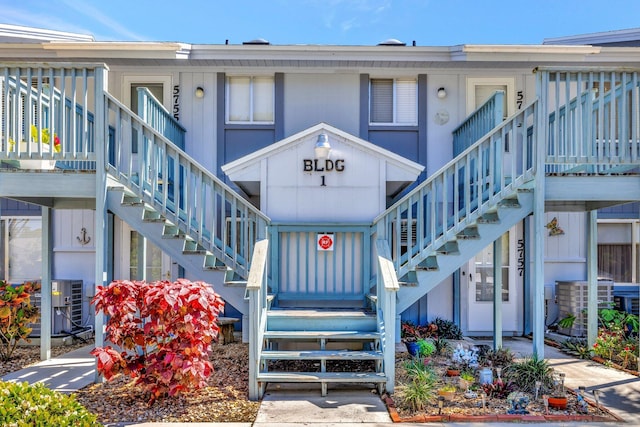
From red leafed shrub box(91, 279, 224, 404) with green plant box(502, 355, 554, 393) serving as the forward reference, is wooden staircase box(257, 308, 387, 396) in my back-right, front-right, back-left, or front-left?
front-left

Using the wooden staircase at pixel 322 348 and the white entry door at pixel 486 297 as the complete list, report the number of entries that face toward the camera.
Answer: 2

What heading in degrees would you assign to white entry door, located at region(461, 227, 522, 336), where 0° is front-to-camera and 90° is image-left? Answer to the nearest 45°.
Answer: approximately 0°

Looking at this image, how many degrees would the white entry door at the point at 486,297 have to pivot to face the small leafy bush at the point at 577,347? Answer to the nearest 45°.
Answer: approximately 45° to its left

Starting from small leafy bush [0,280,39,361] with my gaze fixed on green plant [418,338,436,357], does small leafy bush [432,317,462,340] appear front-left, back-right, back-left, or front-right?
front-left

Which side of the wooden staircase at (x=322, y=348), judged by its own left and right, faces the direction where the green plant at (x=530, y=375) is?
left

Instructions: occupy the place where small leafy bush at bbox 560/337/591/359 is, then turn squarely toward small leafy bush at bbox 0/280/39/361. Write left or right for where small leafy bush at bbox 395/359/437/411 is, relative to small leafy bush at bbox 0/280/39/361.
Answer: left

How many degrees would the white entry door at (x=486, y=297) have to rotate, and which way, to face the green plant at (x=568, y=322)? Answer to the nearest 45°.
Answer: approximately 90° to its left

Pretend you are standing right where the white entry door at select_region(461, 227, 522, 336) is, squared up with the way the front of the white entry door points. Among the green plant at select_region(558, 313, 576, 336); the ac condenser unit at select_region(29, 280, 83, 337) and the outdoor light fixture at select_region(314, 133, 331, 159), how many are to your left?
1

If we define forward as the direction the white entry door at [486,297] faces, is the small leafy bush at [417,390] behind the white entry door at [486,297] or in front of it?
in front

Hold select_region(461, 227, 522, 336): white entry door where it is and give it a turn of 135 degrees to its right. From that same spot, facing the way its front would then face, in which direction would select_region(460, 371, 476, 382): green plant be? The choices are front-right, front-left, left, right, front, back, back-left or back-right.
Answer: back-left

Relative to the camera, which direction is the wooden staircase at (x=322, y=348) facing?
toward the camera

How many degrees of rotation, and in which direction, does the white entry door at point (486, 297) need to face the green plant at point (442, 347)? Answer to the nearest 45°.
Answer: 0° — it already faces it

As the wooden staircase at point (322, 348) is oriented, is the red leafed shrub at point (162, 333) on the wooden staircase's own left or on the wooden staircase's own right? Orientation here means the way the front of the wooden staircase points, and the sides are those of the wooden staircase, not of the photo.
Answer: on the wooden staircase's own right

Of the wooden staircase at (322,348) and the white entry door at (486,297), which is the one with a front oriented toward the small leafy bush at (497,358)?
the white entry door
